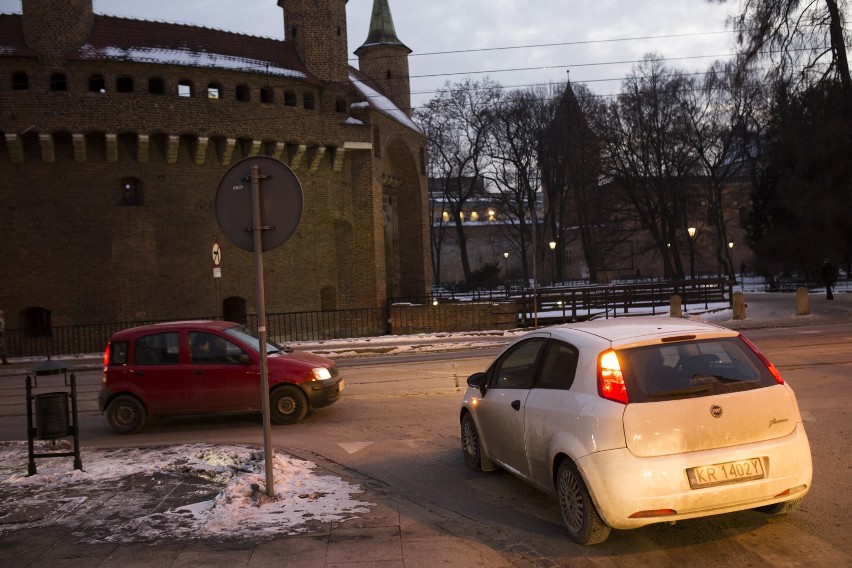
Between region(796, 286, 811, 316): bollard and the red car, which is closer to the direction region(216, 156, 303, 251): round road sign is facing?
the red car

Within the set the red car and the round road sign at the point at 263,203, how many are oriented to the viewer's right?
1

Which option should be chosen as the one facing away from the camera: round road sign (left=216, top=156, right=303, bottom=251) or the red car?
the round road sign

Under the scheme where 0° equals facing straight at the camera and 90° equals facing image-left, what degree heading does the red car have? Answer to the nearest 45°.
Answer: approximately 270°

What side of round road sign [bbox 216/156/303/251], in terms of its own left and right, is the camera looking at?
back

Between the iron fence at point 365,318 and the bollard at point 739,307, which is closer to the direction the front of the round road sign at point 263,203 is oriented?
the iron fence

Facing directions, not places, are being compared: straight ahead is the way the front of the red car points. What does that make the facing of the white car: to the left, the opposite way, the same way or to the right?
to the left

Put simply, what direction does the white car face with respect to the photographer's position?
facing away from the viewer and to the left of the viewer

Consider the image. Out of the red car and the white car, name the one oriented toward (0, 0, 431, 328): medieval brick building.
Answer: the white car

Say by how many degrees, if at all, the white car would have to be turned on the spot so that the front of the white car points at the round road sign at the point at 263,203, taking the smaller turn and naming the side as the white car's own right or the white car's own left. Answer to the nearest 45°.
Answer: approximately 45° to the white car's own left

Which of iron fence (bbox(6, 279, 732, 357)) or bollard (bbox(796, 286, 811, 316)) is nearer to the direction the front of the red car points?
the bollard

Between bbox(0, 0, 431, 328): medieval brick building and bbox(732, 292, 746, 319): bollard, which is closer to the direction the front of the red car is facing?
the bollard

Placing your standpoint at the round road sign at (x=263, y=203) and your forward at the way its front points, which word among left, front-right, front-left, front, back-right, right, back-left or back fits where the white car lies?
back-right

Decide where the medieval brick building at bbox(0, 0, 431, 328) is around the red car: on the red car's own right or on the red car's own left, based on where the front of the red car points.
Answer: on the red car's own left
